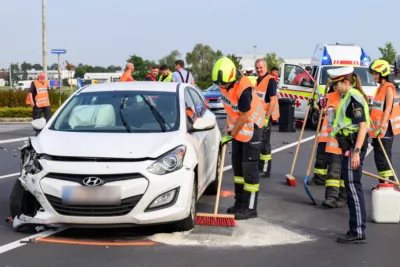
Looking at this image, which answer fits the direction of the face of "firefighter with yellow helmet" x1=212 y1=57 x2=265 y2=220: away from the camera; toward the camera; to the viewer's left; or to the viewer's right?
to the viewer's left

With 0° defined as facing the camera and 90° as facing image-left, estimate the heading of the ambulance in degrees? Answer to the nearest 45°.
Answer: approximately 315°

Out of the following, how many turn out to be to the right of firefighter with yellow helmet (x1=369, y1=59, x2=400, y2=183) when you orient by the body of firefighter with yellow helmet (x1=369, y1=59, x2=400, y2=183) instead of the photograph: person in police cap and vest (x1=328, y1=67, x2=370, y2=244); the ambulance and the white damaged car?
1

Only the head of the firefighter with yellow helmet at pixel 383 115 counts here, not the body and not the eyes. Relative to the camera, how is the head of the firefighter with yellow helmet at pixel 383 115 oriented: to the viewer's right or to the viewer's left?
to the viewer's left

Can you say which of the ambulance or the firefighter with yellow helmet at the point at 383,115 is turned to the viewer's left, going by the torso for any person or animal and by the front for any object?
the firefighter with yellow helmet

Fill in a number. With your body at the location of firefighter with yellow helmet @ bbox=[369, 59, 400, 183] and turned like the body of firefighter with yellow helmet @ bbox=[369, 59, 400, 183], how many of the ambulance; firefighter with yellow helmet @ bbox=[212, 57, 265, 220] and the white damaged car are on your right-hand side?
1

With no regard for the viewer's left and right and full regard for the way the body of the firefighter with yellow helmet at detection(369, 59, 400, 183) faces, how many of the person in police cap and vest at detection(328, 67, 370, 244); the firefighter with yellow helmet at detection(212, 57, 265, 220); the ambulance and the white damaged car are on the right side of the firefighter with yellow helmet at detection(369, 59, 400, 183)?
1

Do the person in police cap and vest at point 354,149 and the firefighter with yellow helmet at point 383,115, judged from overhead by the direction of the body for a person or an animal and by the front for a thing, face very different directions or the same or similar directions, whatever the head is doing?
same or similar directions

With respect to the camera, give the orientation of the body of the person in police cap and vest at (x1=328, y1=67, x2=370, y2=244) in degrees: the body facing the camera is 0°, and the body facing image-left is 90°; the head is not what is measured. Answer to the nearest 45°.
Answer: approximately 90°

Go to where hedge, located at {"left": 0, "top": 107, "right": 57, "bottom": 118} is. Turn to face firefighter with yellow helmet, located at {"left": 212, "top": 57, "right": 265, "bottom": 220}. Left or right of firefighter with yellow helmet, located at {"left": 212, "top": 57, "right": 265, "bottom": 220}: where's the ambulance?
left
